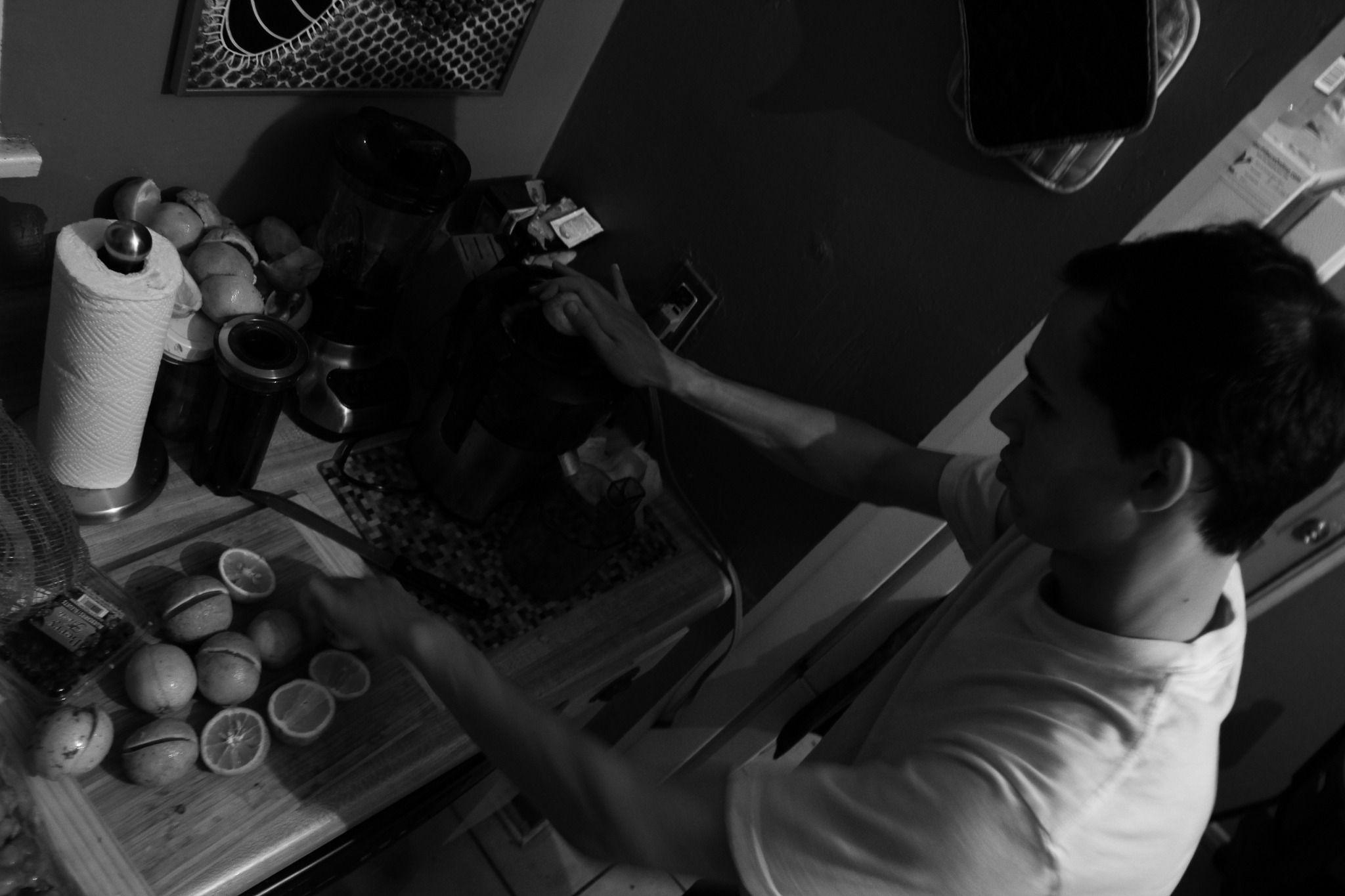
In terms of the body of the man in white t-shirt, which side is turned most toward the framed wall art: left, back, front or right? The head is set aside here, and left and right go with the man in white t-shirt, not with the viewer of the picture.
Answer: front

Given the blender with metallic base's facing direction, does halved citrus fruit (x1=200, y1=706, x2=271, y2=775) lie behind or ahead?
ahead

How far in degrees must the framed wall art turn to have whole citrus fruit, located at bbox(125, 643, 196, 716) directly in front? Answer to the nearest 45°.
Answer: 0° — it already faces it

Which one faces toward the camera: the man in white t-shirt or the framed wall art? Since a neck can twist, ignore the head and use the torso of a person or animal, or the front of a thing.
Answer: the framed wall art

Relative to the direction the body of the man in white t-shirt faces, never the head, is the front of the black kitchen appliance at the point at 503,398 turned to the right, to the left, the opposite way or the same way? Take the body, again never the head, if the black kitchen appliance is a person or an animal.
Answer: the opposite way

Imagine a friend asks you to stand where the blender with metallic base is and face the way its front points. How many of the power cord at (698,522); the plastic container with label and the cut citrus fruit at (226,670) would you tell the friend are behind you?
0

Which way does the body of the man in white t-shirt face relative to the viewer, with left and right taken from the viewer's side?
facing to the left of the viewer

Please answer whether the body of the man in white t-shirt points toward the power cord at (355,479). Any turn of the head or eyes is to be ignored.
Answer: yes

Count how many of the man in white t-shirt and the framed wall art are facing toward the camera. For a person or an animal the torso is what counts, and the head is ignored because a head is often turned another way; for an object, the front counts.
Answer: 1

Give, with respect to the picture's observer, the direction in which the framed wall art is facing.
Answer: facing the viewer

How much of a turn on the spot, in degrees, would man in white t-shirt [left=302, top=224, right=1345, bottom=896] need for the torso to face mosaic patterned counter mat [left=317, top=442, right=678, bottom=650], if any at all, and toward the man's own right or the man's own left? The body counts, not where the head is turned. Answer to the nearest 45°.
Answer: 0° — they already face it
